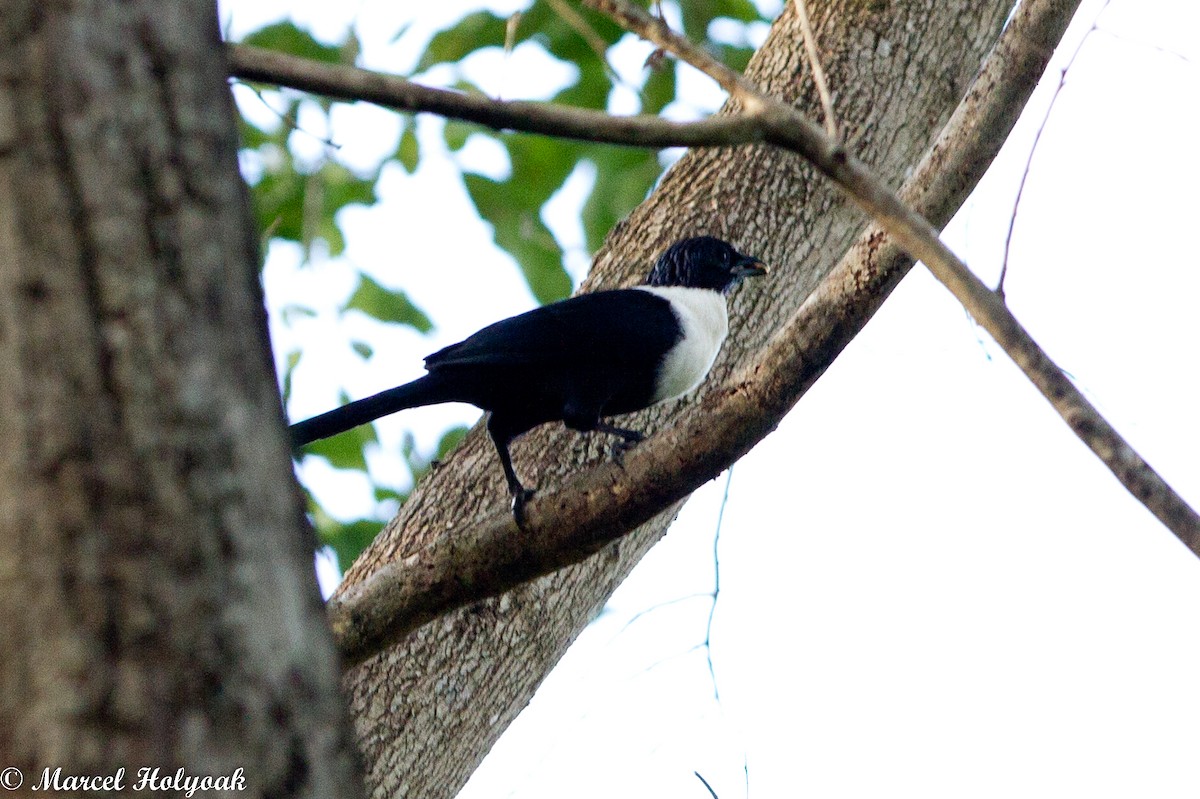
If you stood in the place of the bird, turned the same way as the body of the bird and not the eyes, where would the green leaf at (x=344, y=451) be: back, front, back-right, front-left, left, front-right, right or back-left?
back-left

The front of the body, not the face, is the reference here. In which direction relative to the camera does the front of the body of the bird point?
to the viewer's right

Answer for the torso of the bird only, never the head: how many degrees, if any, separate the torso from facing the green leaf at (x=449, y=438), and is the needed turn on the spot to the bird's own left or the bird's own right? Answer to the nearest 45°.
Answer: approximately 135° to the bird's own left
